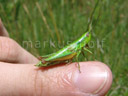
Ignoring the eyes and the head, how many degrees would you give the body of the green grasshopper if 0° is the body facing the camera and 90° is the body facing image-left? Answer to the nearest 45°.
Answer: approximately 270°
